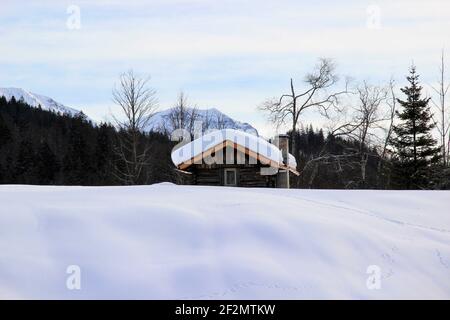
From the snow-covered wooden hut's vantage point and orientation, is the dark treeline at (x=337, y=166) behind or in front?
behind

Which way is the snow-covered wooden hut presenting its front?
toward the camera

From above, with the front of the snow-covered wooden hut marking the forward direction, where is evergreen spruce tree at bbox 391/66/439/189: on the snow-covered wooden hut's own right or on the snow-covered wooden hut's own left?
on the snow-covered wooden hut's own left

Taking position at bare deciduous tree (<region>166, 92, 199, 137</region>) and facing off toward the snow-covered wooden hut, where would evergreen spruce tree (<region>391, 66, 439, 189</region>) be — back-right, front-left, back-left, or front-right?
front-left

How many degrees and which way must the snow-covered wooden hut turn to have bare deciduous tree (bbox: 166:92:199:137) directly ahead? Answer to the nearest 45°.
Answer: approximately 180°

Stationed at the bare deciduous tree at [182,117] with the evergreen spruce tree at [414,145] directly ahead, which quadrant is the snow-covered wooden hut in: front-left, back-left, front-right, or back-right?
front-right

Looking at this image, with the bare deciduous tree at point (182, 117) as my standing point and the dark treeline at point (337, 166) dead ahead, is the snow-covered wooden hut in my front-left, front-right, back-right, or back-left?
front-right
